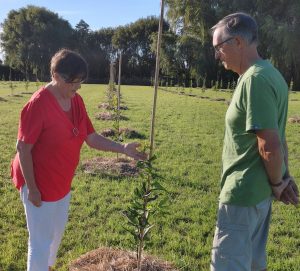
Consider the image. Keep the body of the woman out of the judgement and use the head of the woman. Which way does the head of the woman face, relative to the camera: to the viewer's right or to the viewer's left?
to the viewer's right

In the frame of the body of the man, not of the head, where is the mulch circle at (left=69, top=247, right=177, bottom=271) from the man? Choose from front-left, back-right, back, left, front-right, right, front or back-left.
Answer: front-right

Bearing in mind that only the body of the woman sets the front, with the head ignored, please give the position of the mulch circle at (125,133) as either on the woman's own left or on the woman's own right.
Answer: on the woman's own left

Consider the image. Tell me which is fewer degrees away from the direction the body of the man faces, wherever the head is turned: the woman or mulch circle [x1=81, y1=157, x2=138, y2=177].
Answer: the woman

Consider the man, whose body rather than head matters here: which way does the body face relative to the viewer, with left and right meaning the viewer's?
facing to the left of the viewer

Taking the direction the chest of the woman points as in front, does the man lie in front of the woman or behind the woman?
in front

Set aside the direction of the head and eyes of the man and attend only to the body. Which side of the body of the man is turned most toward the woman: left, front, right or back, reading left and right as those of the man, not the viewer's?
front

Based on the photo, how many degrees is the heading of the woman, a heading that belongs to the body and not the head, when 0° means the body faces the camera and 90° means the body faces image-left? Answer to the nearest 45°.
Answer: approximately 315°

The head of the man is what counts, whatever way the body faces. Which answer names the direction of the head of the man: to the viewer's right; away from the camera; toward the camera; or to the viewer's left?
to the viewer's left

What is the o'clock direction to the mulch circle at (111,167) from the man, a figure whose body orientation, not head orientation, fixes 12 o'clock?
The mulch circle is roughly at 2 o'clock from the man.

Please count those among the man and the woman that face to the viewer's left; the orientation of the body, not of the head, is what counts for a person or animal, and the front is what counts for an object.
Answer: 1

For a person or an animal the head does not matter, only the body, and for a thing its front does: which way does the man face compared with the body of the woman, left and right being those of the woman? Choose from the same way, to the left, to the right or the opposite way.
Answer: the opposite way
